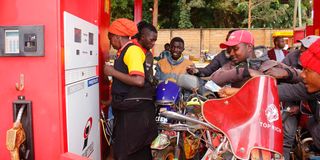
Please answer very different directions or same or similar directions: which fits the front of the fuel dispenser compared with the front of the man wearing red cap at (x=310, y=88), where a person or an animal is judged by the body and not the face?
very different directions

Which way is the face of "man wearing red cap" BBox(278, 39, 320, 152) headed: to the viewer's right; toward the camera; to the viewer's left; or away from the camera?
to the viewer's left

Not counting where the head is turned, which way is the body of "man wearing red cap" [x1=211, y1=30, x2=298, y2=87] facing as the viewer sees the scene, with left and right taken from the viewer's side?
facing the viewer and to the left of the viewer

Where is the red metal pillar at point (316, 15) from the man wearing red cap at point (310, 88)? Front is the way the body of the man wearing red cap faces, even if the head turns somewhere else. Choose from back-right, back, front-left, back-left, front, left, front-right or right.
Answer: right

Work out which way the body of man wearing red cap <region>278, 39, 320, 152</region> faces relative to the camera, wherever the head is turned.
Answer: to the viewer's left

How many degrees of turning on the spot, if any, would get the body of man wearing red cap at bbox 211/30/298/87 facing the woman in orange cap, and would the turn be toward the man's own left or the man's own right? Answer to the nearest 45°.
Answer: approximately 45° to the man's own right

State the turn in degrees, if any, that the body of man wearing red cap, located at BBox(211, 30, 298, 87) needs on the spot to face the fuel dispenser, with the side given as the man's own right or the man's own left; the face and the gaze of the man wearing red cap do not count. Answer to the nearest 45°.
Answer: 0° — they already face it
